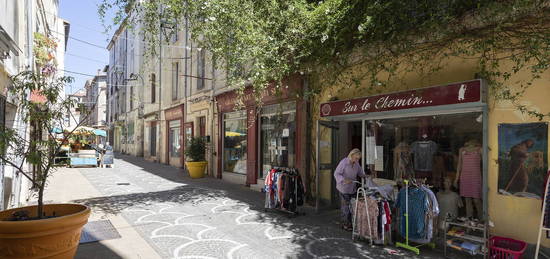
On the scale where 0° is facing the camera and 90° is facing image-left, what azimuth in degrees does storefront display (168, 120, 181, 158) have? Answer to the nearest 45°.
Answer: approximately 45°

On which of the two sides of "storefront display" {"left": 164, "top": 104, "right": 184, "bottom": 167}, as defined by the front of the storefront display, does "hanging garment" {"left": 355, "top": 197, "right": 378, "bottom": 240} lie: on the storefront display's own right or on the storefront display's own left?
on the storefront display's own left

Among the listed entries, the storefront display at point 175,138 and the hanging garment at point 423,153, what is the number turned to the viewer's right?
0

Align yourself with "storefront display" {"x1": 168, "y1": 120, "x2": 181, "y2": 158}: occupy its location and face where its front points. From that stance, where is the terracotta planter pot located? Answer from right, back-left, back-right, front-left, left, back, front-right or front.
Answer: front-left

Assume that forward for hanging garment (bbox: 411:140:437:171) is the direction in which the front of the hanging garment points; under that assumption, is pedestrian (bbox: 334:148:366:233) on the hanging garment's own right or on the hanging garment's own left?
on the hanging garment's own right

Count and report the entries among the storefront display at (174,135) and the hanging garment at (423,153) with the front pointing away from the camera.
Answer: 0
